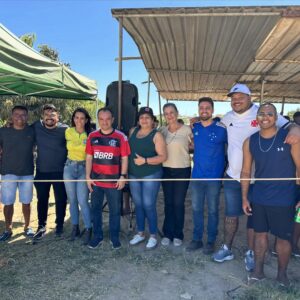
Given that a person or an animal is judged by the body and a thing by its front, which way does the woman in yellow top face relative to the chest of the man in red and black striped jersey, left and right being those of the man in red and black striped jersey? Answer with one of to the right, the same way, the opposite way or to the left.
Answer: the same way

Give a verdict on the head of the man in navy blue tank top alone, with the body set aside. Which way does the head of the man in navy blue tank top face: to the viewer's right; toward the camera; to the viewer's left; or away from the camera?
toward the camera

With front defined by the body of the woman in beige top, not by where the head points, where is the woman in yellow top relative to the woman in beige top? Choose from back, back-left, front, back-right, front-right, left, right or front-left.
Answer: right

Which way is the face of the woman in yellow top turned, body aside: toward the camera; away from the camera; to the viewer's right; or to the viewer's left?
toward the camera

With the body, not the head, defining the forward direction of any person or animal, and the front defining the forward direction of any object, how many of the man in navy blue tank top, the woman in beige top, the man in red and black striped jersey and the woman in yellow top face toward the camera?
4

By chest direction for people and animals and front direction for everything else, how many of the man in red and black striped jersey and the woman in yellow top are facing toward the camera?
2

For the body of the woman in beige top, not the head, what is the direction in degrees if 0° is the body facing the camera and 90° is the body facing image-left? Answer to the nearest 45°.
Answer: approximately 0°

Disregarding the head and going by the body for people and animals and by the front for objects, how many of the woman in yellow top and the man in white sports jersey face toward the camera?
2

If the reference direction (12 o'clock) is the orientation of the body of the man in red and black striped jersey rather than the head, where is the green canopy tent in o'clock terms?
The green canopy tent is roughly at 4 o'clock from the man in red and black striped jersey.

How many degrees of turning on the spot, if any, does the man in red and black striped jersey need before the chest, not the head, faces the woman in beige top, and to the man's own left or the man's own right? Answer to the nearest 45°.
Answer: approximately 90° to the man's own left

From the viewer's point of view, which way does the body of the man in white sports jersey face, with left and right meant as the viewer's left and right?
facing the viewer

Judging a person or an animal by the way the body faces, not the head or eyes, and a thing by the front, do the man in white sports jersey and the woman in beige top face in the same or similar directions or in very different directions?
same or similar directions

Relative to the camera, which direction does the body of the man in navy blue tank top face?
toward the camera
